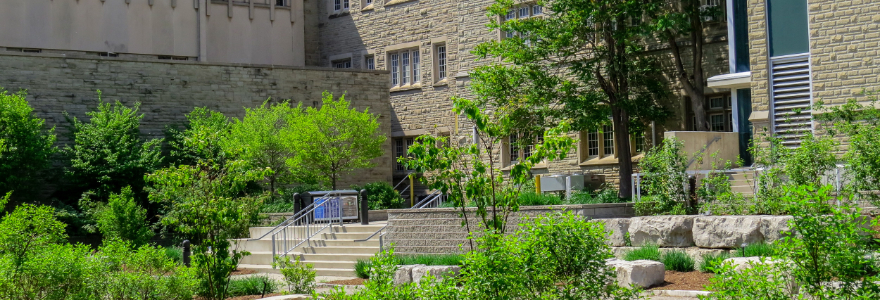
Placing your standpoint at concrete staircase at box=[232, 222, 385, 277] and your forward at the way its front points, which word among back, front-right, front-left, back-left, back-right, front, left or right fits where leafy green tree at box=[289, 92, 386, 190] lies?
back

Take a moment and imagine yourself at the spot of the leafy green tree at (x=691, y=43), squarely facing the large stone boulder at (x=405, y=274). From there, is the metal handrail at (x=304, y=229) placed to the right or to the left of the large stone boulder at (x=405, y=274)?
right

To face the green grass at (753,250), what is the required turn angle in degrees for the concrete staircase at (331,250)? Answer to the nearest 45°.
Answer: approximately 45° to its left

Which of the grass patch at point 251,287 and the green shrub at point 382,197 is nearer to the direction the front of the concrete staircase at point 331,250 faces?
the grass patch

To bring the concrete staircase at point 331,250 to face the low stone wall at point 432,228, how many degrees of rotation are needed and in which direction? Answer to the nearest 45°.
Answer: approximately 45° to its left

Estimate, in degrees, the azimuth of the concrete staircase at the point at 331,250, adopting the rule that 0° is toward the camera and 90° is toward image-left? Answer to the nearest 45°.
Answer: approximately 0°

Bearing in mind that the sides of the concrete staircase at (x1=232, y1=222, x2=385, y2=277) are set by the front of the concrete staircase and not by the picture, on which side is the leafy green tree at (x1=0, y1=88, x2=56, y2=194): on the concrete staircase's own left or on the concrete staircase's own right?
on the concrete staircase's own right
